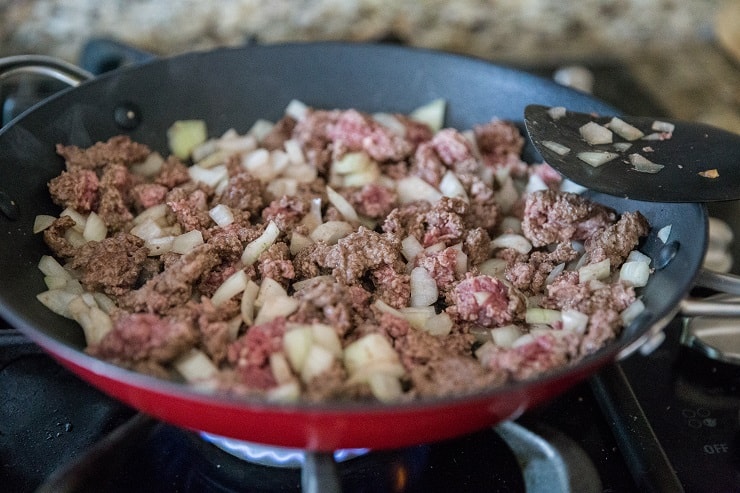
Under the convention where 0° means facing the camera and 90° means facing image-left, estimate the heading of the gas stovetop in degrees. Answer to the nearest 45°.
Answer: approximately 0°

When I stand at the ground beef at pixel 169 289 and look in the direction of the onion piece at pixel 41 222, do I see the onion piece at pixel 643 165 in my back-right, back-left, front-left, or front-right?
back-right
